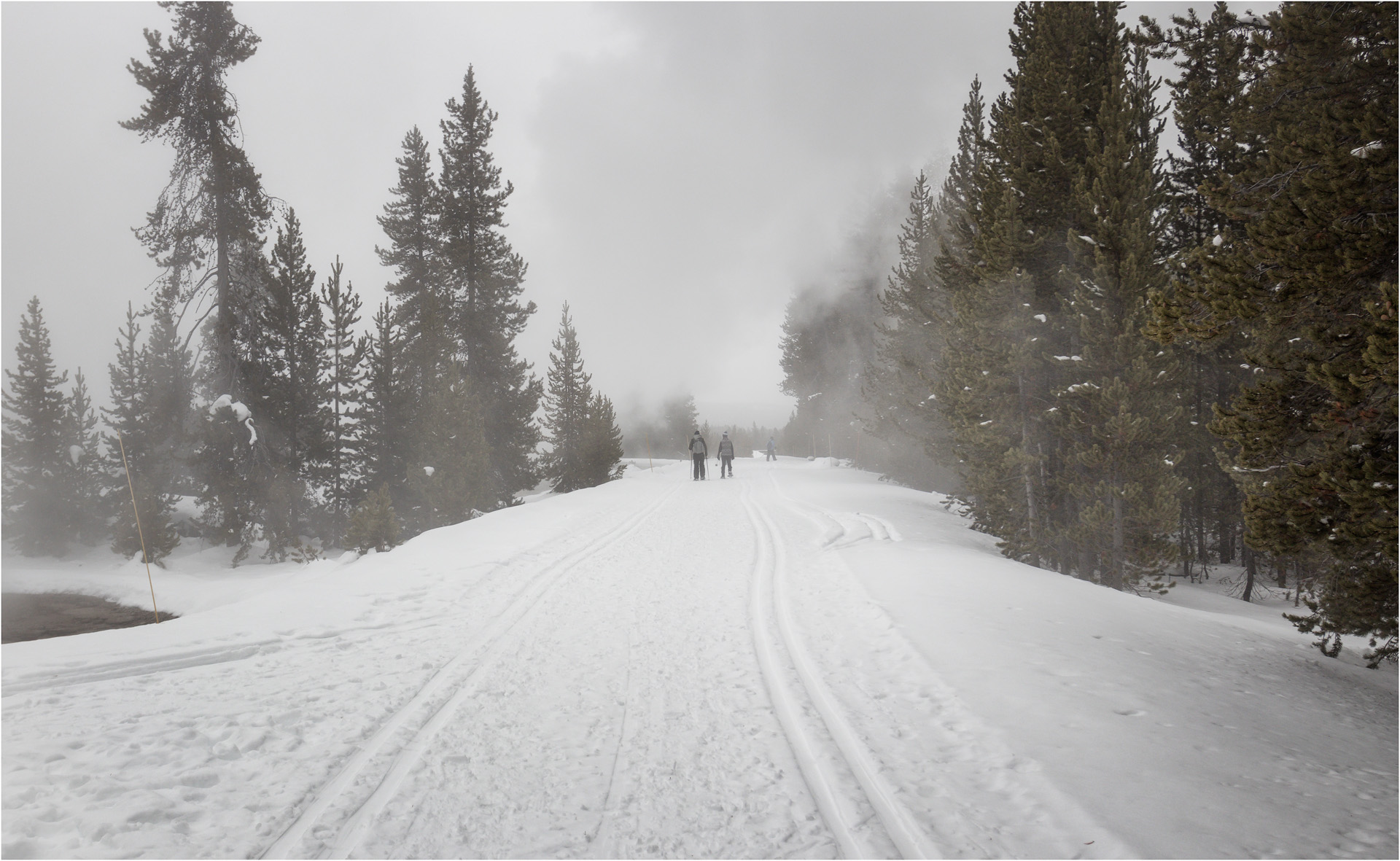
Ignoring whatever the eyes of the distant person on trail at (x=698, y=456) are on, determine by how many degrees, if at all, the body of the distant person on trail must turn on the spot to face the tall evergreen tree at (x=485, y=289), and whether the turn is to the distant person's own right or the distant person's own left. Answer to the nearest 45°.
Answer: approximately 90° to the distant person's own left

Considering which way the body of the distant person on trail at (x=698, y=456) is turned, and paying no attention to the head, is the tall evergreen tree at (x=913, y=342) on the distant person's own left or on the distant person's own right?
on the distant person's own right

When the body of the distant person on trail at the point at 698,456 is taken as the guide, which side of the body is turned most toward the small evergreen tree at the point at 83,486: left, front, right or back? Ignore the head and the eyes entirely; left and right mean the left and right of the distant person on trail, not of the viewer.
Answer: left

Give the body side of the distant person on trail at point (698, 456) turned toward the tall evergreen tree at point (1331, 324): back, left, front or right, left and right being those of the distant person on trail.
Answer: back

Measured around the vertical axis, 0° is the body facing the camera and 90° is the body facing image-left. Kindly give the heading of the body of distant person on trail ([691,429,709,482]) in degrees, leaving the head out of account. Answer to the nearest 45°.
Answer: approximately 180°

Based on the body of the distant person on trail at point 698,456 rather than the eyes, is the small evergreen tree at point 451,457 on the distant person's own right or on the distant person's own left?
on the distant person's own left

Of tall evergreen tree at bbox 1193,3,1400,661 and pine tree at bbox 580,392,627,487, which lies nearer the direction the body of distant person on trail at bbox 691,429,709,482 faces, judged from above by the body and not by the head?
the pine tree

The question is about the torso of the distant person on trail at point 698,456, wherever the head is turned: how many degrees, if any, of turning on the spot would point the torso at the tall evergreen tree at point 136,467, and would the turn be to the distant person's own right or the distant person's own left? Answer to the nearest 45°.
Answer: approximately 90° to the distant person's own left
